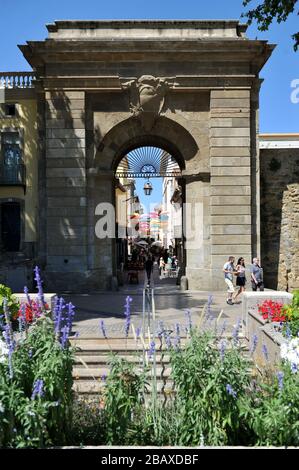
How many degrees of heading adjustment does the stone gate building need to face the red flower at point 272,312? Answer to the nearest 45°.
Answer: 0° — it already faces it

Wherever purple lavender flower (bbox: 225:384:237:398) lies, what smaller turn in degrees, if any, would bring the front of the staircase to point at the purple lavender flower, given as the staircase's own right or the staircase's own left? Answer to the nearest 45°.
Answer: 0° — it already faces it

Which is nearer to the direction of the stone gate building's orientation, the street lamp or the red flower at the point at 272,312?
the red flower

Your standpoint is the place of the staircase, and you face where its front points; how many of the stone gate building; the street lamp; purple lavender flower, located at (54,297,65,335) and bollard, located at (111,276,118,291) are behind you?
3

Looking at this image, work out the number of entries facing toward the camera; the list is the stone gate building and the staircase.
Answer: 2

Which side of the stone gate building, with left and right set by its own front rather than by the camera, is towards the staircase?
front

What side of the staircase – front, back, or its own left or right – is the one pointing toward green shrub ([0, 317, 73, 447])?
front

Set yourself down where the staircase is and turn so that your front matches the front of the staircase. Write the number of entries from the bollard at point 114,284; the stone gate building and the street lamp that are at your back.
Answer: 3

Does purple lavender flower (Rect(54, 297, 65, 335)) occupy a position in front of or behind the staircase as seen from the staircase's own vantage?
in front

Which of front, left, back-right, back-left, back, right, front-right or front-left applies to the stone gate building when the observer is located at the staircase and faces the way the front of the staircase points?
back

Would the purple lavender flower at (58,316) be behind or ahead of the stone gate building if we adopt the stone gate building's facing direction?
ahead

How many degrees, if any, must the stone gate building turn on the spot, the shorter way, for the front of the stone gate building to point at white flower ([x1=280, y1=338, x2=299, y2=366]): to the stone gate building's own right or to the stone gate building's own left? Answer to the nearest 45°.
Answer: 0° — it already faces it
